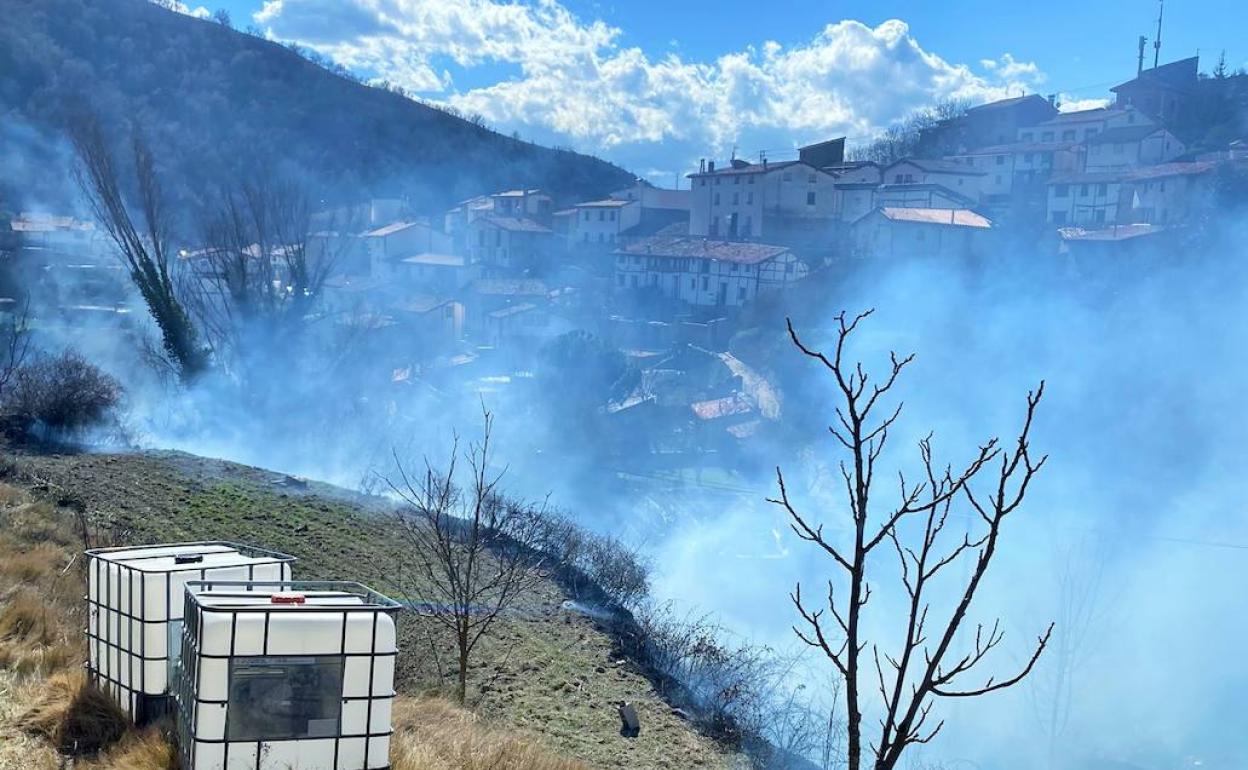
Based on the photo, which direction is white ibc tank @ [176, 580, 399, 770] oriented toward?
toward the camera

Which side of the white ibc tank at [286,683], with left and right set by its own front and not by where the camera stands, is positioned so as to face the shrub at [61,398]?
back

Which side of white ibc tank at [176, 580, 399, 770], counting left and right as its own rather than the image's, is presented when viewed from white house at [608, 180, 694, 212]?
back

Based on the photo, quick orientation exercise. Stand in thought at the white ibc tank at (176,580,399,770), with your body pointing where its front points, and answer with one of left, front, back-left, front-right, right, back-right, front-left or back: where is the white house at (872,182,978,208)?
back-left

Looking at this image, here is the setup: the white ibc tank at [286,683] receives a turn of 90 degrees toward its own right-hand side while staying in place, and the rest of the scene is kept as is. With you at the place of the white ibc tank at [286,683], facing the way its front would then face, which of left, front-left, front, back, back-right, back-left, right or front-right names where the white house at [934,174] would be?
back-right

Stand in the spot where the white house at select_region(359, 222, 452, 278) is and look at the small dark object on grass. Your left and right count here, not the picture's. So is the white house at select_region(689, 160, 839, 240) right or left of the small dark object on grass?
left

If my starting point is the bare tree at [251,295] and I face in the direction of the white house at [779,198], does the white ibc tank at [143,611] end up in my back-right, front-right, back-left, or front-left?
back-right

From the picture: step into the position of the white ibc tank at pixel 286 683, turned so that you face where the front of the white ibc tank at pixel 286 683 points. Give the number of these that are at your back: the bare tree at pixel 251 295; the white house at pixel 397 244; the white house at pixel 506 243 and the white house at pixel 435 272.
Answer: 4

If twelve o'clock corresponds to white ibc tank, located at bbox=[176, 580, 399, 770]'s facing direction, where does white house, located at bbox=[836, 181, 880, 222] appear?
The white house is roughly at 7 o'clock from the white ibc tank.

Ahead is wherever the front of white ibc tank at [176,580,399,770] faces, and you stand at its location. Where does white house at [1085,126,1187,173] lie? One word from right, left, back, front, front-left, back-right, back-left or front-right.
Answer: back-left

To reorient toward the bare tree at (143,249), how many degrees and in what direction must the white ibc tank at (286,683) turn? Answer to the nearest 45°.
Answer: approximately 180°

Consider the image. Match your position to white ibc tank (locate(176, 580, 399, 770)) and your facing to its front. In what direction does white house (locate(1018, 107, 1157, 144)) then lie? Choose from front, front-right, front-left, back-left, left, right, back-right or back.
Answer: back-left

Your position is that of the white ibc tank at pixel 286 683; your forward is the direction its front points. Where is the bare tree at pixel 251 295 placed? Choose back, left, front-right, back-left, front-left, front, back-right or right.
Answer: back

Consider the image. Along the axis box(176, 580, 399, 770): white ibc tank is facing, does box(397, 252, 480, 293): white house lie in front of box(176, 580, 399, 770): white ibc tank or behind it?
behind

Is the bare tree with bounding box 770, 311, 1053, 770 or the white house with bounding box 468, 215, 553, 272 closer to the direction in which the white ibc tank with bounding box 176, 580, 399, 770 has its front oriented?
the bare tree

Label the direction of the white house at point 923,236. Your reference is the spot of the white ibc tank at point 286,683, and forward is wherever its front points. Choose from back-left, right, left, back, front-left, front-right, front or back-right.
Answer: back-left

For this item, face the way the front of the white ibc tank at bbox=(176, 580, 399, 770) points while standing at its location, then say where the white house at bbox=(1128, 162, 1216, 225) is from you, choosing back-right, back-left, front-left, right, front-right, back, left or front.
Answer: back-left

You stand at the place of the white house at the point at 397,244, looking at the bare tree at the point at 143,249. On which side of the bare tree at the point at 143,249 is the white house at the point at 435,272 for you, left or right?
left
